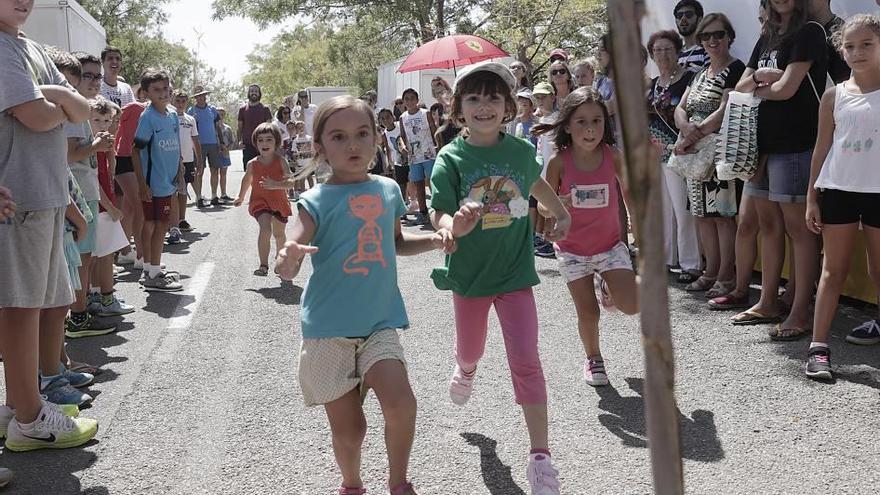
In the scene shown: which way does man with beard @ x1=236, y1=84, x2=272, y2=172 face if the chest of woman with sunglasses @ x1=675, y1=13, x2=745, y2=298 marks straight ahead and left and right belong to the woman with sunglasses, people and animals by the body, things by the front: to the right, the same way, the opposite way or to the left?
to the left

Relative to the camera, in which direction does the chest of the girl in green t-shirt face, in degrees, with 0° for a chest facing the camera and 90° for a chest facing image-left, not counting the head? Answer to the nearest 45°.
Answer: approximately 0°

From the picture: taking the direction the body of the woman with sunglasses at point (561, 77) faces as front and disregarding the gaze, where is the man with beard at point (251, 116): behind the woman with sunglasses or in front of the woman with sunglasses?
behind

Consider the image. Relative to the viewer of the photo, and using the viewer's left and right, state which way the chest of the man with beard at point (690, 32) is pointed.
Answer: facing the viewer and to the left of the viewer

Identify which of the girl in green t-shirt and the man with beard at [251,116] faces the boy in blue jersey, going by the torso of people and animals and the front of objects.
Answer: the man with beard

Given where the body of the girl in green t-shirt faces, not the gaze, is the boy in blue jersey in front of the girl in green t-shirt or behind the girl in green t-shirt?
behind

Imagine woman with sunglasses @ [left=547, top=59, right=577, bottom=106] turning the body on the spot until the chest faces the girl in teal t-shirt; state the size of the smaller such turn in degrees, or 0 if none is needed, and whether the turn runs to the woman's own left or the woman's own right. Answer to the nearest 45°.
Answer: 0° — they already face them

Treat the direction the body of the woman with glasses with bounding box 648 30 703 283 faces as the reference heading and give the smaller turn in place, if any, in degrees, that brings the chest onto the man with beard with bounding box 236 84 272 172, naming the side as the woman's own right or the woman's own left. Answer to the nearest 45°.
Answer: approximately 90° to the woman's own right

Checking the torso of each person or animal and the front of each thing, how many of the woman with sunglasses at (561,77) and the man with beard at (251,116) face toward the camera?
2

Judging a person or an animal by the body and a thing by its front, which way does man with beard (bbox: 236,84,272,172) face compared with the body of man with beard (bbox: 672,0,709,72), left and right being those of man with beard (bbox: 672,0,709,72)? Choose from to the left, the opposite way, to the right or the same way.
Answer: to the left

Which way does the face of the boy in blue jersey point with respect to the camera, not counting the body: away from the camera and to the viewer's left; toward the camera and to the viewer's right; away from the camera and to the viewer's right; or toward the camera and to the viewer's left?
toward the camera and to the viewer's right

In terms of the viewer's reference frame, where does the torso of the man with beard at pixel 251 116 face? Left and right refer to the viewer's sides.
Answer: facing the viewer

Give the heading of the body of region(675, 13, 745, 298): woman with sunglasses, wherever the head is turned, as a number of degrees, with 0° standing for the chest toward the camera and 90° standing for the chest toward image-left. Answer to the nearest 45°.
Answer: approximately 45°

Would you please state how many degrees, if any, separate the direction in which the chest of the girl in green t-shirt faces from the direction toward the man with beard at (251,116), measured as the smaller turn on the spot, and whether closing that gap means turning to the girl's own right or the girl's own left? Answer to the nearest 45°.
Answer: approximately 180°

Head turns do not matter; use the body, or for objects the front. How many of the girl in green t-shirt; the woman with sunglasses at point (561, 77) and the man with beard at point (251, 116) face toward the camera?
3
